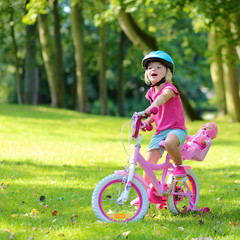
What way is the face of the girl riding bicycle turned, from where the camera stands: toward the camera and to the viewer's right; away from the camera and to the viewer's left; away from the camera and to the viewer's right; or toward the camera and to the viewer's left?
toward the camera and to the viewer's left

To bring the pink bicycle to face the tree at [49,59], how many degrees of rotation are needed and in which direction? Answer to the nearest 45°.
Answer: approximately 135° to its right

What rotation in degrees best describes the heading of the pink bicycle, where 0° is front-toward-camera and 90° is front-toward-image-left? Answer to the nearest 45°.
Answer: approximately 45°

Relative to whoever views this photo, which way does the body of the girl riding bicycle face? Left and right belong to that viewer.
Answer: facing the viewer and to the left of the viewer

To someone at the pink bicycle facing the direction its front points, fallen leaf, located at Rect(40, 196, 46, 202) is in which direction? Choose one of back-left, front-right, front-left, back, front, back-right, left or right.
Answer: right

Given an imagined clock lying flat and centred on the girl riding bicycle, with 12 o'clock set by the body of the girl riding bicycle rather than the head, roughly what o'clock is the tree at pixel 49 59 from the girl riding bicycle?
The tree is roughly at 4 o'clock from the girl riding bicycle.

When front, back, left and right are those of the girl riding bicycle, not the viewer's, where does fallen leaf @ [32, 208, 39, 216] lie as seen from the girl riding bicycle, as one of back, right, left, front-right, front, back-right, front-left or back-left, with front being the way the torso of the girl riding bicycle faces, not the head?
front-right
